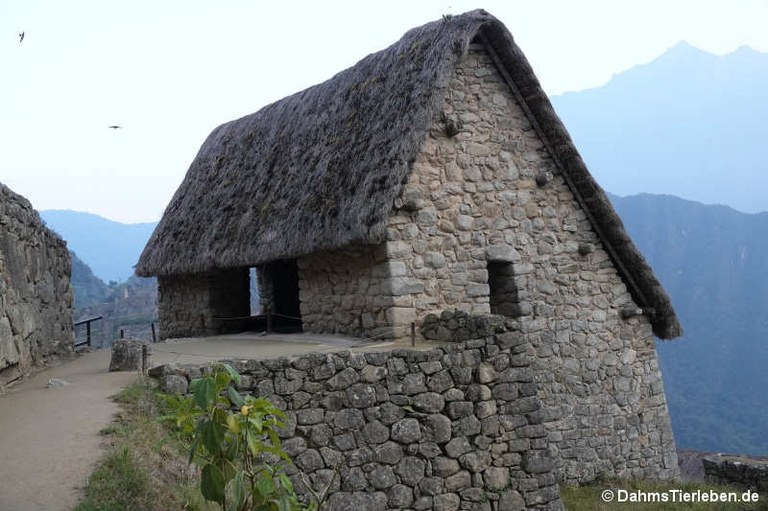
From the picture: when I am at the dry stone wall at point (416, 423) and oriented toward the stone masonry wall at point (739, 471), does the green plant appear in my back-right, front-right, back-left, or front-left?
back-right

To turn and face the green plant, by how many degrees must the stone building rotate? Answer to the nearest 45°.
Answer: approximately 45° to its left

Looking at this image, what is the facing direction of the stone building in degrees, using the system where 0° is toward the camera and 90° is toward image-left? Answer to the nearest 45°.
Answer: approximately 45°

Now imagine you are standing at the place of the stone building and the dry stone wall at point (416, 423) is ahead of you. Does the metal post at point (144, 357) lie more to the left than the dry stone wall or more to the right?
right

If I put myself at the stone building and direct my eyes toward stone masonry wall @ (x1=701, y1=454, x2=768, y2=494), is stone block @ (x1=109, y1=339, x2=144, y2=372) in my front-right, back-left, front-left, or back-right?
back-right

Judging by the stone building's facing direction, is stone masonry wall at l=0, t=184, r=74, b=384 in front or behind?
in front

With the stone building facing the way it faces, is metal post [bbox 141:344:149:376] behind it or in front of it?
in front

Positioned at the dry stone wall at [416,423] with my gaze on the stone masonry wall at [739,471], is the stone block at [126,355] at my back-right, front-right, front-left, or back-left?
back-left

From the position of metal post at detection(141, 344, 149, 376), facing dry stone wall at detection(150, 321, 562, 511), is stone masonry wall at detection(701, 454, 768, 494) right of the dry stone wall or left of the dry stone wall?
left
